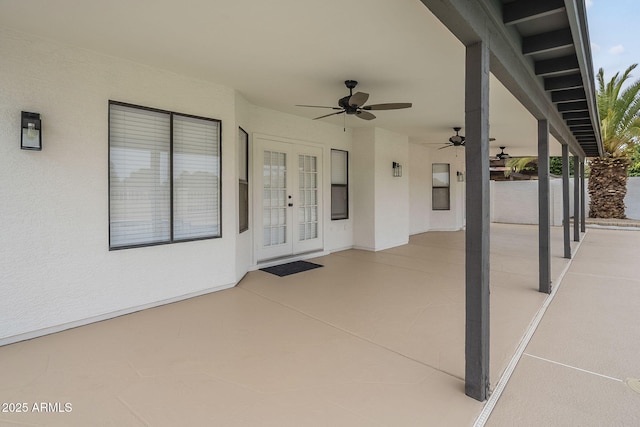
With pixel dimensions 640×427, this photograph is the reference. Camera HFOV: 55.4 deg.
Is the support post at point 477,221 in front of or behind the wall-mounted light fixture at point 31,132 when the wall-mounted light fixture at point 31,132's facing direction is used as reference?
in front

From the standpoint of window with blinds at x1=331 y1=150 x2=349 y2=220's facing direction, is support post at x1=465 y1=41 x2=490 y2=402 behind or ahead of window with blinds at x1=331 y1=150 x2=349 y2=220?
ahead

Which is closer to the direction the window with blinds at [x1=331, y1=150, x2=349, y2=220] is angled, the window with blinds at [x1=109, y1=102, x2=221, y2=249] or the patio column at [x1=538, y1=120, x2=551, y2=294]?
the patio column

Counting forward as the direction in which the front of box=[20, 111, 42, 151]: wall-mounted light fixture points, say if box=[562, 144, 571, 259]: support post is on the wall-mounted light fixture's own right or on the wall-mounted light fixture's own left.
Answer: on the wall-mounted light fixture's own left

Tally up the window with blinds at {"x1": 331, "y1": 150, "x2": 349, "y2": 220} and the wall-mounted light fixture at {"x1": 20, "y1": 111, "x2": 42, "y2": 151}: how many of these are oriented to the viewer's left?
0

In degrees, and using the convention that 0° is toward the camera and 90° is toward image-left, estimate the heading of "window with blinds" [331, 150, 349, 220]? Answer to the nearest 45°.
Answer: approximately 315°

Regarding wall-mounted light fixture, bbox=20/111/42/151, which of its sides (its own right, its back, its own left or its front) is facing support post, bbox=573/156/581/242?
left

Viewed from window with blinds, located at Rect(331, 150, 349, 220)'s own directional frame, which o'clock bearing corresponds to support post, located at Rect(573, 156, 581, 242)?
The support post is roughly at 10 o'clock from the window with blinds.
